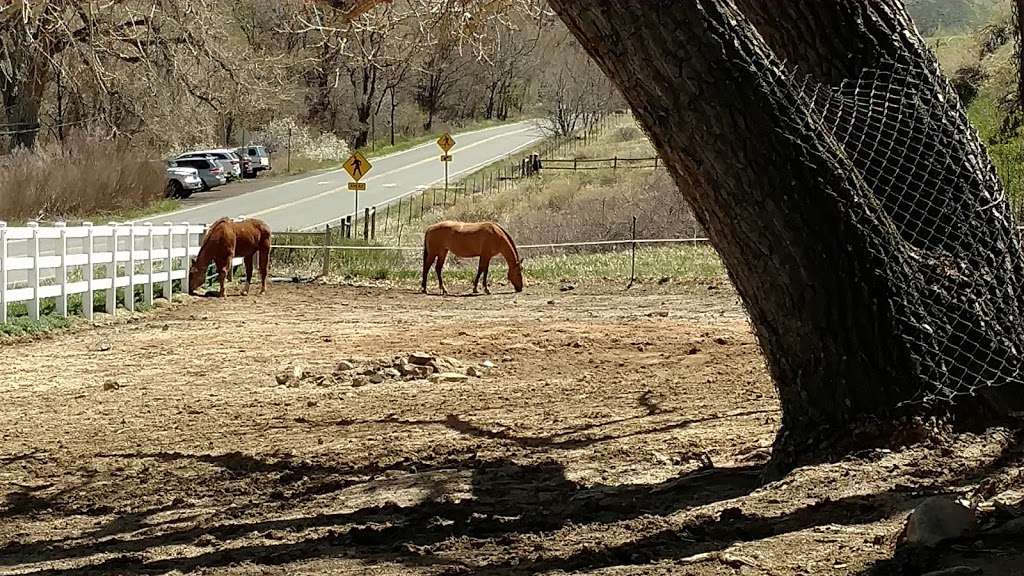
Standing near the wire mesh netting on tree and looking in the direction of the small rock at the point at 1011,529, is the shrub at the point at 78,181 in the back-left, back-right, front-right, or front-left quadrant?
back-right

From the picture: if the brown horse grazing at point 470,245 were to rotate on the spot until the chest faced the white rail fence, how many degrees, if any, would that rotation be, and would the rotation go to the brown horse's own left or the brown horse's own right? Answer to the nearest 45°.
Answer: approximately 135° to the brown horse's own right

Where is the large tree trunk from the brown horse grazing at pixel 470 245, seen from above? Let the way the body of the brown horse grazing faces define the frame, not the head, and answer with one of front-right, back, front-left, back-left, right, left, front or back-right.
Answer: right

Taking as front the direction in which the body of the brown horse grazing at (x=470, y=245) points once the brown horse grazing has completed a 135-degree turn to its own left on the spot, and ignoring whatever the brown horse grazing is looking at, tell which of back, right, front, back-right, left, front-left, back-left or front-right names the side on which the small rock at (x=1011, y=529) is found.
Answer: back-left

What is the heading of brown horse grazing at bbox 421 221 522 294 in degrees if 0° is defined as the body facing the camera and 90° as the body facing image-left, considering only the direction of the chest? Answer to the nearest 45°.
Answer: approximately 270°

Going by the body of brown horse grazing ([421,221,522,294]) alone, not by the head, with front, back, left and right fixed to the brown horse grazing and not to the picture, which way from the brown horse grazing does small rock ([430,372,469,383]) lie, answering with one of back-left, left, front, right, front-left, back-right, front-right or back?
right

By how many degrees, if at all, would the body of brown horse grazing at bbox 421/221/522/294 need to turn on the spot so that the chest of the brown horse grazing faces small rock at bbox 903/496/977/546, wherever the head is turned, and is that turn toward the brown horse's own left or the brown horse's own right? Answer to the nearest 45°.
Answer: approximately 90° to the brown horse's own right

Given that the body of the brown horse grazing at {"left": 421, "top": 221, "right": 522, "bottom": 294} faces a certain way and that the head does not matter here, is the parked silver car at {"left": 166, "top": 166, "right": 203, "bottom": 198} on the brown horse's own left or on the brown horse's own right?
on the brown horse's own left

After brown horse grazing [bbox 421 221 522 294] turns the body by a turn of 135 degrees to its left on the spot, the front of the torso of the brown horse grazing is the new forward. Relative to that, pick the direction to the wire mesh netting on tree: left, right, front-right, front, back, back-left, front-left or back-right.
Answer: back-left

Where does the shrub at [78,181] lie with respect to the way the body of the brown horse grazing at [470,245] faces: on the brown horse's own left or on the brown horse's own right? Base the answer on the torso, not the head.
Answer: on the brown horse's own left

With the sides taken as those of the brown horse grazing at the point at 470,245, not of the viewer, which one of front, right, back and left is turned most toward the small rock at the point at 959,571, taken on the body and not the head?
right

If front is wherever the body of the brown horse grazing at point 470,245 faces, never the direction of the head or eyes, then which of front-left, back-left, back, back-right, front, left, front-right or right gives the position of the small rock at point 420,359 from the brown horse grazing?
right
